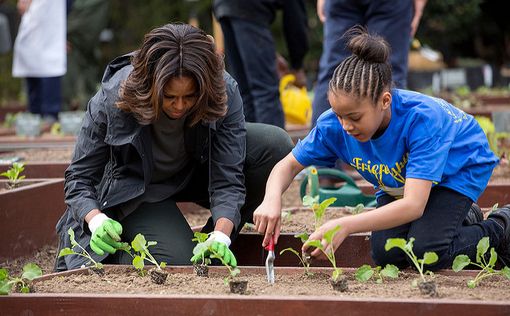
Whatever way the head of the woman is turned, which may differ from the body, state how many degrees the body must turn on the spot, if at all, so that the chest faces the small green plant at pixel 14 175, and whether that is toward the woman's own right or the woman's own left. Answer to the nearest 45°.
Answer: approximately 135° to the woman's own right

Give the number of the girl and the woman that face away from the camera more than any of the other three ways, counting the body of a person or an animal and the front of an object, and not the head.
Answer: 0

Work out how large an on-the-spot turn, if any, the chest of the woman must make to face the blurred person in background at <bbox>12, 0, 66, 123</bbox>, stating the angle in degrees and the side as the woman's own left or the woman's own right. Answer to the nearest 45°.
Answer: approximately 180°

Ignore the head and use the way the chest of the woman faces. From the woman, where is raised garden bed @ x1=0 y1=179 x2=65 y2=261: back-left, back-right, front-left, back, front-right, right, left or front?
back-right

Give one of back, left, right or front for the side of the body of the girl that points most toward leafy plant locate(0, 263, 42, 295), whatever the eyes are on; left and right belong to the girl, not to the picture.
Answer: front

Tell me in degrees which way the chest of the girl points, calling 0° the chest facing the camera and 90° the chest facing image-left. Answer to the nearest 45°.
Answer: approximately 45°

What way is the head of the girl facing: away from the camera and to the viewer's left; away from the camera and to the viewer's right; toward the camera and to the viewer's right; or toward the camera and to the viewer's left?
toward the camera and to the viewer's left

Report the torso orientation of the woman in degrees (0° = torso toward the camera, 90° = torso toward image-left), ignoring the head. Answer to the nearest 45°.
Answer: approximately 0°

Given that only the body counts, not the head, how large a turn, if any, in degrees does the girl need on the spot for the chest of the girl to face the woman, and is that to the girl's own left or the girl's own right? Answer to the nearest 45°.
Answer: approximately 45° to the girl's own right
